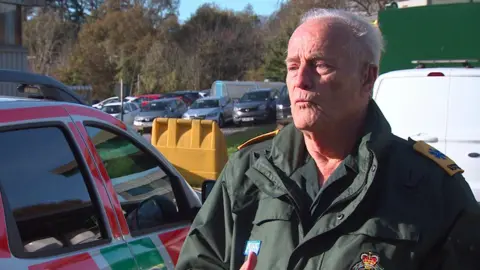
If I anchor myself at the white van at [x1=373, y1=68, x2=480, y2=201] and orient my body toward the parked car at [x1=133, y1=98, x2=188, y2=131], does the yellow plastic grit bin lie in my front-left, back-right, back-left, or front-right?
front-left

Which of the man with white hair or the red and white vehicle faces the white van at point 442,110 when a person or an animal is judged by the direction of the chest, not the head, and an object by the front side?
the red and white vehicle

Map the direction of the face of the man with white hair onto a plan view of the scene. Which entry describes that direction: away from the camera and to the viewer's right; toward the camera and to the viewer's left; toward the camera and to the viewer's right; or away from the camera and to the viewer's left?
toward the camera and to the viewer's left

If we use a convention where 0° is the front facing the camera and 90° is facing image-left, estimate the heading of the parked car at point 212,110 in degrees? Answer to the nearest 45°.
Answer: approximately 45°

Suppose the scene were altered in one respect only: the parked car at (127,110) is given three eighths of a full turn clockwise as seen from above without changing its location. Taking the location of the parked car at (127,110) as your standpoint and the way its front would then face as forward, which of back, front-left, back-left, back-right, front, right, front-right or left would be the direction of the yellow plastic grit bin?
back

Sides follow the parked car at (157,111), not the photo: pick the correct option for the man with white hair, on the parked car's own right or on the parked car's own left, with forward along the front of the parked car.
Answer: on the parked car's own left

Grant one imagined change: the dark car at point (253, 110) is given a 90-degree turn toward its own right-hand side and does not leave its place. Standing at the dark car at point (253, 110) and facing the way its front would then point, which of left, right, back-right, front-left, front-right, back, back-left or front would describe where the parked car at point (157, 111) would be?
front-left

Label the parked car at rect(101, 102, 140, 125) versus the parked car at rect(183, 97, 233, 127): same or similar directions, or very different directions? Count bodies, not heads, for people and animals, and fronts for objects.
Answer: same or similar directions

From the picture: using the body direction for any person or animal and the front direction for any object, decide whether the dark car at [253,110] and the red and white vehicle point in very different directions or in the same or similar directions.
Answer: very different directions

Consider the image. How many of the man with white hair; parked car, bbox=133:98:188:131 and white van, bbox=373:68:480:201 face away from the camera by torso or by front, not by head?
1

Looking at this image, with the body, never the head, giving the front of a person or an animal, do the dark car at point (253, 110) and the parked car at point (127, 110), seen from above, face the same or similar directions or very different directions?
same or similar directions

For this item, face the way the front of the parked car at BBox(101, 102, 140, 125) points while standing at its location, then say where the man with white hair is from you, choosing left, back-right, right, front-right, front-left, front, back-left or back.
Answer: front-left

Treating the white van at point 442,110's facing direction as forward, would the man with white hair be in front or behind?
behind

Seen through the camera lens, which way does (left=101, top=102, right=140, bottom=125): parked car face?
facing the viewer and to the left of the viewer

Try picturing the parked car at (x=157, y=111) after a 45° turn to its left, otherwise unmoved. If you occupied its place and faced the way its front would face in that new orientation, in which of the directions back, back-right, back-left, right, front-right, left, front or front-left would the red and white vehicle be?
front

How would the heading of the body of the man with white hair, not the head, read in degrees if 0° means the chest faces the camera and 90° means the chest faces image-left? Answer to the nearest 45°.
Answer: approximately 45°

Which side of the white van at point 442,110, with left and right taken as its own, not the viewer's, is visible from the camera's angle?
back

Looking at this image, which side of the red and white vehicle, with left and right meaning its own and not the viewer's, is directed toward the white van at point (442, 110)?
front
